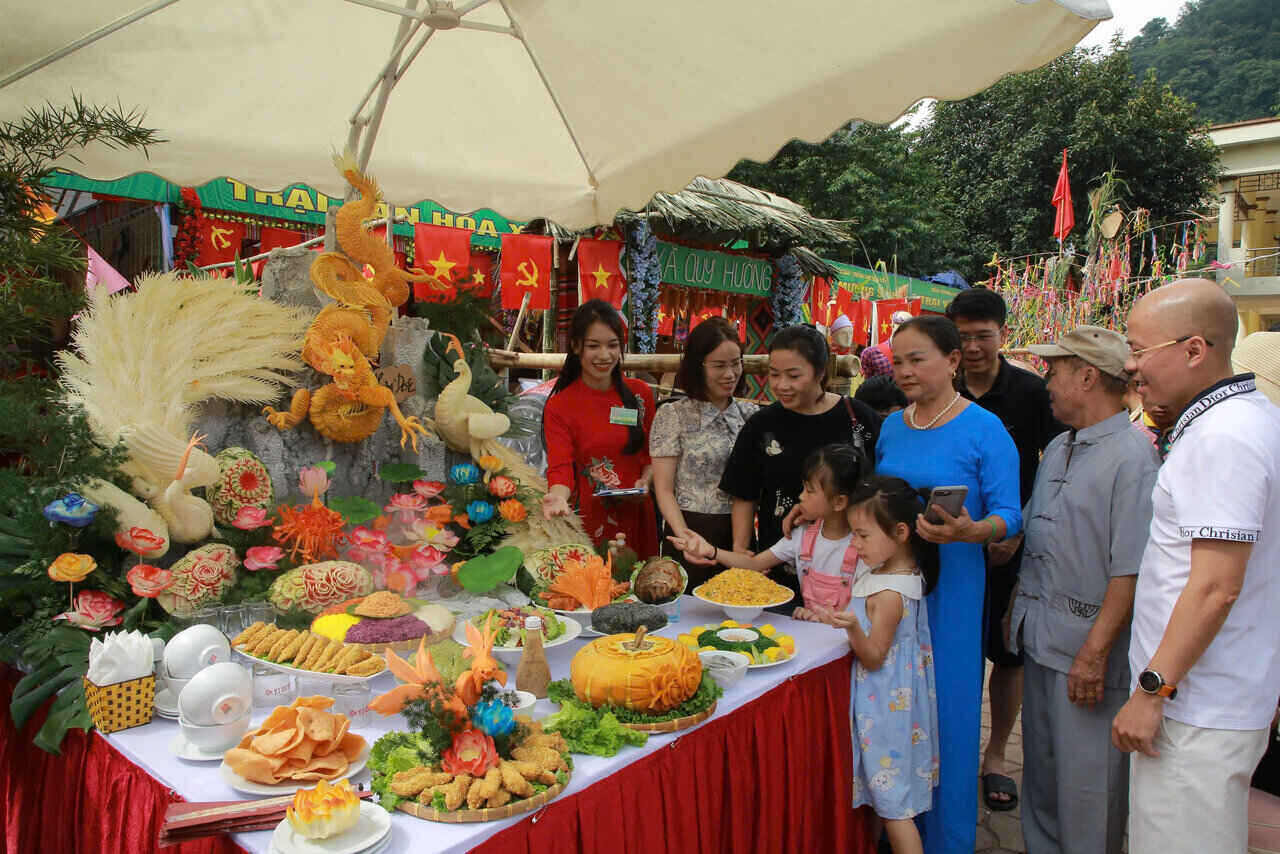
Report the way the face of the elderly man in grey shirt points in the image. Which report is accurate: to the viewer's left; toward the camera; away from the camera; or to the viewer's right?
to the viewer's left

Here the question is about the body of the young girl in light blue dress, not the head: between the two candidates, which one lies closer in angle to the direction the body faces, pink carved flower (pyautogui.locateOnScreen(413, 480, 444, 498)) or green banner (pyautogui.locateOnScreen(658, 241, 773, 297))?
the pink carved flower

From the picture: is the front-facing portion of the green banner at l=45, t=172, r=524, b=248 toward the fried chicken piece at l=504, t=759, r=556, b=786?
yes

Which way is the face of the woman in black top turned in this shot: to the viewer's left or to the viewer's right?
to the viewer's left

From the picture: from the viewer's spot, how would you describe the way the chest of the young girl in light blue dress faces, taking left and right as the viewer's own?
facing to the left of the viewer

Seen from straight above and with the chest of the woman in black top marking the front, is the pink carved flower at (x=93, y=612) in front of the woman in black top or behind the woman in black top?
in front

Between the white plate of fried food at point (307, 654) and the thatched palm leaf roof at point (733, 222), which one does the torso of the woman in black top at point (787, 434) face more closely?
the white plate of fried food
